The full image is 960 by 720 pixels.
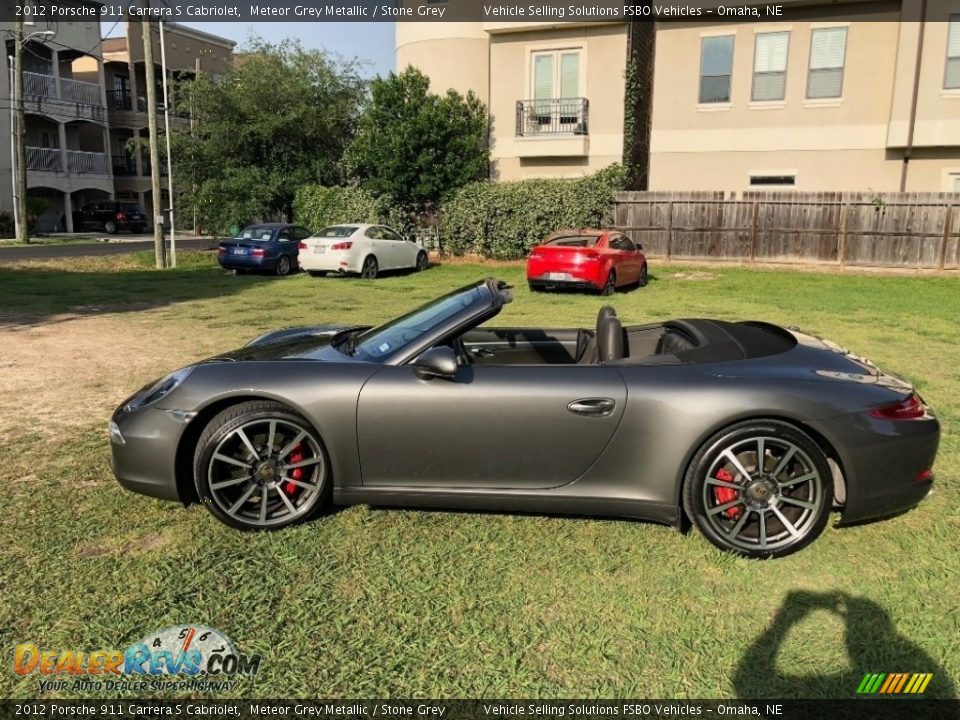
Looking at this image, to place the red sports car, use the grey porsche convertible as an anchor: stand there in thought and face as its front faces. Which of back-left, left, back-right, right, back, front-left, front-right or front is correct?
right

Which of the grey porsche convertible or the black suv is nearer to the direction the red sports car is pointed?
the black suv

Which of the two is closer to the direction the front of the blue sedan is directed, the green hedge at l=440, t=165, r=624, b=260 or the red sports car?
the green hedge

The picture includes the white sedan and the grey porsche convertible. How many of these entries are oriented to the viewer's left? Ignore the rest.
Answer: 1

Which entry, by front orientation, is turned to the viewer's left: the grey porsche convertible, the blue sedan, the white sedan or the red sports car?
the grey porsche convertible

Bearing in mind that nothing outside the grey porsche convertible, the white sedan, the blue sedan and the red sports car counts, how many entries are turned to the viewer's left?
1

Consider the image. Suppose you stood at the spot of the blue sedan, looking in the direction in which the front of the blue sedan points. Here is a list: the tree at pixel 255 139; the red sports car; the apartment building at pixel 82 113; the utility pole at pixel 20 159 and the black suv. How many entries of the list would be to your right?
1

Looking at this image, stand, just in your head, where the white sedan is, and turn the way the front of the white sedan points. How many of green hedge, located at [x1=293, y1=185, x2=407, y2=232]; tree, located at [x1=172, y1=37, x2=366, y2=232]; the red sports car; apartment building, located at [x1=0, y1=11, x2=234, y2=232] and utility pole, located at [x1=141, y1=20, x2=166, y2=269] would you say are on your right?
1

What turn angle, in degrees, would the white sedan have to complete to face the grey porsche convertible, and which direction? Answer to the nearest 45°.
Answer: approximately 135° to its right

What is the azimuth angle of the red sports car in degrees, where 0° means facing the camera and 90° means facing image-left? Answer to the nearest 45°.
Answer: approximately 225°

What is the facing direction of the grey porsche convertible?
to the viewer's left

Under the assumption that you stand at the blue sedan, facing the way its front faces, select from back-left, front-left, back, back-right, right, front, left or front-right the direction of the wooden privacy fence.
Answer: front-right

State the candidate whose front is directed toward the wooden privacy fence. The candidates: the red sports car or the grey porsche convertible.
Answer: the red sports car

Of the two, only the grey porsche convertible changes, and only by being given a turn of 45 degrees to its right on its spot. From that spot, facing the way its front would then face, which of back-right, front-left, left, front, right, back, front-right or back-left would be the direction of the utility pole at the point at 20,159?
front

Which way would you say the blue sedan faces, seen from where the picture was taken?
facing away from the viewer and to the right of the viewer

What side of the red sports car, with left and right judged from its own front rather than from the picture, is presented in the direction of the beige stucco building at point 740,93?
front

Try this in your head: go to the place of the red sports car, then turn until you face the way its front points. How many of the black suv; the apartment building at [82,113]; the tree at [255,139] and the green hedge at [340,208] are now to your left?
4

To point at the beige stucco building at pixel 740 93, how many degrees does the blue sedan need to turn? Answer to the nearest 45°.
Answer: approximately 45° to its right
